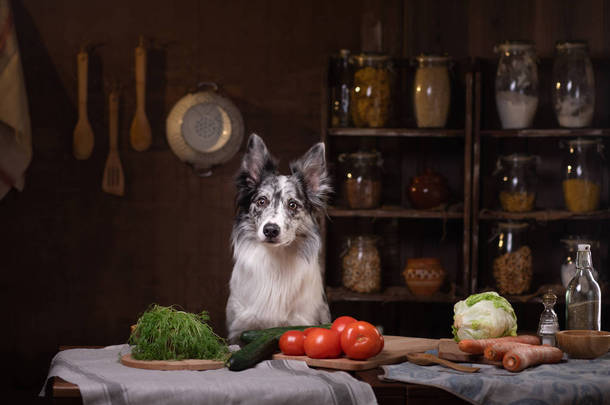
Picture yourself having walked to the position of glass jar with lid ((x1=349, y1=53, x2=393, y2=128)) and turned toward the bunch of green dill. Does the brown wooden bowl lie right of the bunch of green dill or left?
left

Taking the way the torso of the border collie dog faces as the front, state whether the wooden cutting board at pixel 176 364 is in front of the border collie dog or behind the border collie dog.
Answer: in front

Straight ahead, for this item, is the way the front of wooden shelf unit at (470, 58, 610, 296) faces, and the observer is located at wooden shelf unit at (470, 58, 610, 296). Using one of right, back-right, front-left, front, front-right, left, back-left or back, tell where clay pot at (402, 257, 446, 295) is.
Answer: front-right

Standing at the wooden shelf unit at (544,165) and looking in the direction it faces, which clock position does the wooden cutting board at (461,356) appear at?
The wooden cutting board is roughly at 12 o'clock from the wooden shelf unit.

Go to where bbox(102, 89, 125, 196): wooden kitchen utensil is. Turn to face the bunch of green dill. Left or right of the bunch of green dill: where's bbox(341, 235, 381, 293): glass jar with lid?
left

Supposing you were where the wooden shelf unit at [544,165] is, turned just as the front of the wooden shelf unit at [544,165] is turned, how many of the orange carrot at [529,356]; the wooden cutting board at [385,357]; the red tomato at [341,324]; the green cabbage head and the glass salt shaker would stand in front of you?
5

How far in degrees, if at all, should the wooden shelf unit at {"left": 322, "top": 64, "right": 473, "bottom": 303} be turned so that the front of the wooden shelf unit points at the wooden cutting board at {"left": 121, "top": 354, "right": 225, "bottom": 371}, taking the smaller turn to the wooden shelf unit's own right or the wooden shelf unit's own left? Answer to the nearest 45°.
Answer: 0° — it already faces it

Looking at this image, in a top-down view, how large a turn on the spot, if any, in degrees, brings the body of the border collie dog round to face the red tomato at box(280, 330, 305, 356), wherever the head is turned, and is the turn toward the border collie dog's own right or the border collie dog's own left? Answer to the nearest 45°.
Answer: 0° — it already faces it

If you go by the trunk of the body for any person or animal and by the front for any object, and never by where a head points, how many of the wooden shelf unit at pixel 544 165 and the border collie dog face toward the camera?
2

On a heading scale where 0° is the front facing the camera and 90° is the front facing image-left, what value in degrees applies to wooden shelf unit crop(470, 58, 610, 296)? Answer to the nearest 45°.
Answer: approximately 0°

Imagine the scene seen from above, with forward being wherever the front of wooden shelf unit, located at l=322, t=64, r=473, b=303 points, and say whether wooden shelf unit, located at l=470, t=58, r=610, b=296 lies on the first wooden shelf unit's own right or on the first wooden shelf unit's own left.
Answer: on the first wooden shelf unit's own left

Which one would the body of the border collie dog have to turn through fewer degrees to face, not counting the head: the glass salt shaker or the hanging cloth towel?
the glass salt shaker

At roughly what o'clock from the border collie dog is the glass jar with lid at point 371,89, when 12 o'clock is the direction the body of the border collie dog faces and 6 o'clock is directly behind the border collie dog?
The glass jar with lid is roughly at 7 o'clock from the border collie dog.
